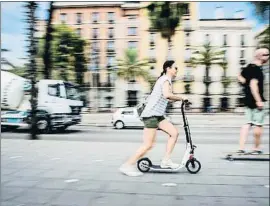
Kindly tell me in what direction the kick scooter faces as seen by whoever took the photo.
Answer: facing to the right of the viewer

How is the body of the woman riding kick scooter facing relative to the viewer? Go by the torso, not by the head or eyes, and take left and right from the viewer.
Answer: facing to the right of the viewer

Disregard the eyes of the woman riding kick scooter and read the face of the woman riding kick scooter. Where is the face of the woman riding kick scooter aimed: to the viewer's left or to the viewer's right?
to the viewer's right

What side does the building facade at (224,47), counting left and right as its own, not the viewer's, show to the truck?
front

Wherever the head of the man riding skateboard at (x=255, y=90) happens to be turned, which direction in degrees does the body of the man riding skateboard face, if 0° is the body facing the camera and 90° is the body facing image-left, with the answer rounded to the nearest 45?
approximately 270°

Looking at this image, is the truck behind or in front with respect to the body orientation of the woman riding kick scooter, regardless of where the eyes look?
behind
